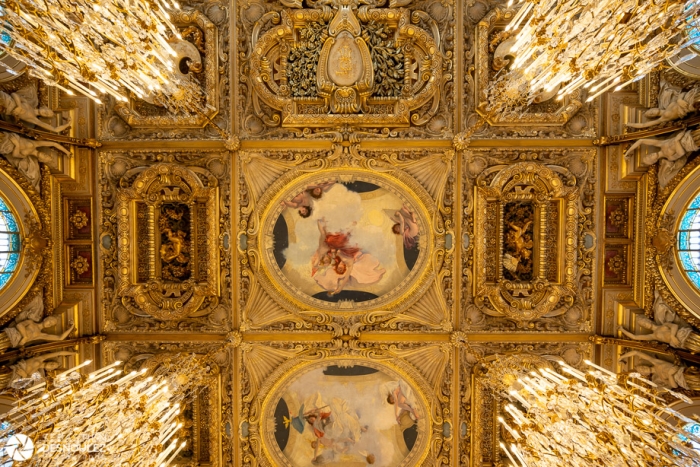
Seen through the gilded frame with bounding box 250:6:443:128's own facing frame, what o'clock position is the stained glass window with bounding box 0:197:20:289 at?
The stained glass window is roughly at 3 o'clock from the gilded frame.

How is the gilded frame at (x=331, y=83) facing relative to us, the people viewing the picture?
facing the viewer

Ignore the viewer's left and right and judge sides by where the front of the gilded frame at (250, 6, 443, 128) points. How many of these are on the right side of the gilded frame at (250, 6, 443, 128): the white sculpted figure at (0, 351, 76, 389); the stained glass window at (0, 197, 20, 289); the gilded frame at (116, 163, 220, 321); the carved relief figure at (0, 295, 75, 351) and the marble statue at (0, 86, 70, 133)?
5

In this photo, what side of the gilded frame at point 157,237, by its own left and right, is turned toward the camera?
front
